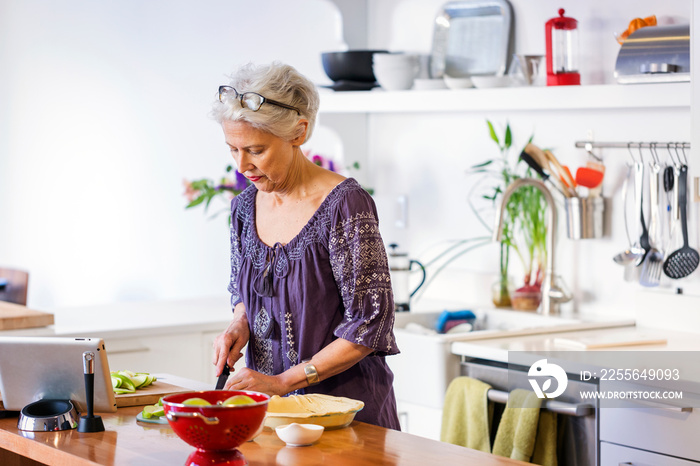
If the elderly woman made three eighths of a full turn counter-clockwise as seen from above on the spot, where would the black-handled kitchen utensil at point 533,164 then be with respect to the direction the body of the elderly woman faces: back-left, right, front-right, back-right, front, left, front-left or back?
front-left

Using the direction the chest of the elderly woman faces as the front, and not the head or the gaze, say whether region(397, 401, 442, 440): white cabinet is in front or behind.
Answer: behind

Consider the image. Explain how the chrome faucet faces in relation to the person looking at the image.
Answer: facing the viewer and to the left of the viewer

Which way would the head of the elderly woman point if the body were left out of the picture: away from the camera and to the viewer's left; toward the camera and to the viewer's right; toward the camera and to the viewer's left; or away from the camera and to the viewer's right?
toward the camera and to the viewer's left

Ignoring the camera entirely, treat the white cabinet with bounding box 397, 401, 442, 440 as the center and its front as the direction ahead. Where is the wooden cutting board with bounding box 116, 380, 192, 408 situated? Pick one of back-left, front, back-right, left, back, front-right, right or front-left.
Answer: front

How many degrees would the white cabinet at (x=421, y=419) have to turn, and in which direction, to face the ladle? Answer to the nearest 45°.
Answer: approximately 135° to its left
